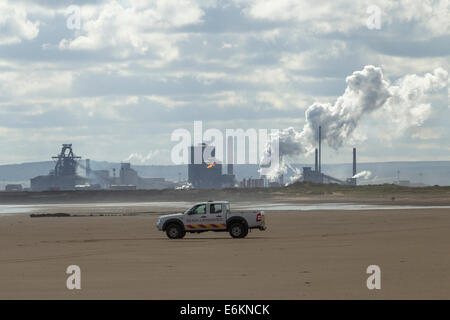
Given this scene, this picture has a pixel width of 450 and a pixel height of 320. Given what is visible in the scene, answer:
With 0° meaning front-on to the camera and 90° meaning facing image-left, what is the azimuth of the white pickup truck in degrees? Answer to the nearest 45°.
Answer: approximately 90°
